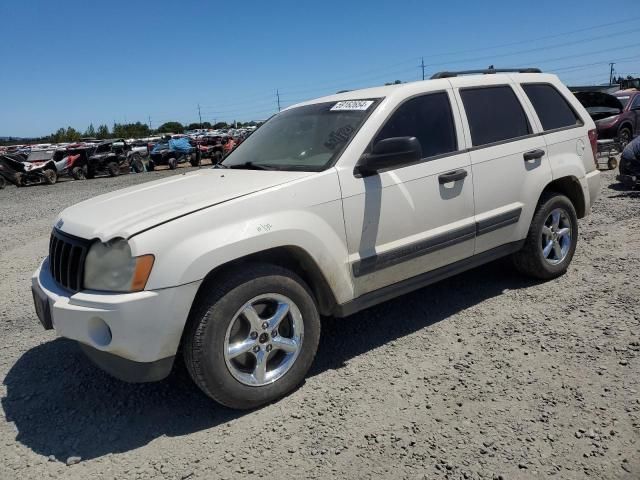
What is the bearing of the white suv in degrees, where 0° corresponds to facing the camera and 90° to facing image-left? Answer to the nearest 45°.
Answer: approximately 45°

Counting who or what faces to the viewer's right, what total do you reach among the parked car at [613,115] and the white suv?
0

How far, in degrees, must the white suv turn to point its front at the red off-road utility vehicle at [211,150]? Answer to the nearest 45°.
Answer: approximately 135° to its right

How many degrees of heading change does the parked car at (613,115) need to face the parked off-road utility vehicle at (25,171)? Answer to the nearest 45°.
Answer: approximately 45° to its right

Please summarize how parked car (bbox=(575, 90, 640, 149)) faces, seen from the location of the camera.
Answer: facing the viewer and to the left of the viewer

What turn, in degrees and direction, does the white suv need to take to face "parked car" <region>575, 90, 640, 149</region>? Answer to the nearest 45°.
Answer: approximately 180°

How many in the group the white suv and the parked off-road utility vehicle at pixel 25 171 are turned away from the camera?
0
